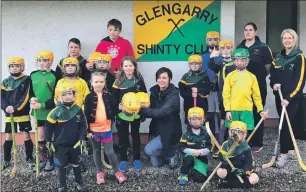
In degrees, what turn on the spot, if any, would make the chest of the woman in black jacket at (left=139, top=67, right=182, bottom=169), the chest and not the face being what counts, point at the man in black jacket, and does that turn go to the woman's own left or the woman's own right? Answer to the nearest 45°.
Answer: approximately 135° to the woman's own left

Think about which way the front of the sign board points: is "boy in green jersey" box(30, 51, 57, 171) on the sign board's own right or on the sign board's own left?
on the sign board's own right

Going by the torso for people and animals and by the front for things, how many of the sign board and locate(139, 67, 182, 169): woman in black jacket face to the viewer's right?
0

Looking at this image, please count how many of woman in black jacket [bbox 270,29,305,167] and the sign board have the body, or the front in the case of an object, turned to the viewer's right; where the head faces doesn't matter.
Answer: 0

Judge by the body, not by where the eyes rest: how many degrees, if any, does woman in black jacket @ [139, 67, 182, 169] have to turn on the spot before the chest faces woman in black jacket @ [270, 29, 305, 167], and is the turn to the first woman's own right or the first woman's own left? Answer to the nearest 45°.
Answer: approximately 135° to the first woman's own left

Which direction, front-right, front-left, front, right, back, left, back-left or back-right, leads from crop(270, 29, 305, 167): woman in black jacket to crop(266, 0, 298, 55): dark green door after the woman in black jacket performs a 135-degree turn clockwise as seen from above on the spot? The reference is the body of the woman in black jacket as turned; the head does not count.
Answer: front

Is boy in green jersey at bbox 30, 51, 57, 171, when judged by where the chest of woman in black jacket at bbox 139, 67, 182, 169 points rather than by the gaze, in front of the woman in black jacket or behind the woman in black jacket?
in front
